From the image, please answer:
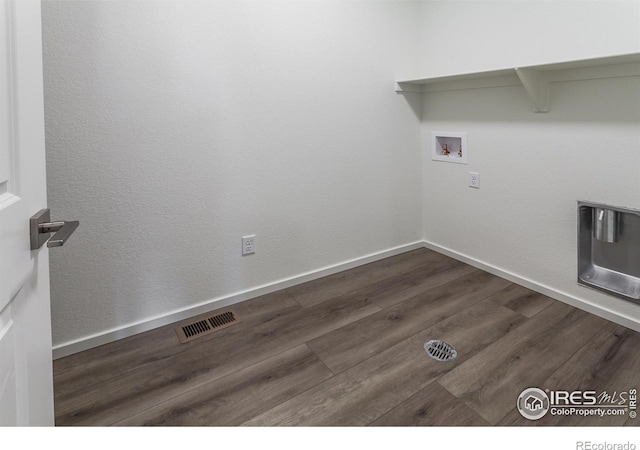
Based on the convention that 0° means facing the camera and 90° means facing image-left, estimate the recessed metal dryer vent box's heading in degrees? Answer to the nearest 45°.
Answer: approximately 45°

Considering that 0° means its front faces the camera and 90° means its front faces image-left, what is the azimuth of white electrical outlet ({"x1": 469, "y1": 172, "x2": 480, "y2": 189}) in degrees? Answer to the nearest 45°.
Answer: approximately 45°

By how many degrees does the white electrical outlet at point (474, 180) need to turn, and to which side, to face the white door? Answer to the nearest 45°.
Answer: approximately 45° to its left

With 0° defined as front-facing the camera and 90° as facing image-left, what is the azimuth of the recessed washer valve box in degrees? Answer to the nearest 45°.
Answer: approximately 45°
